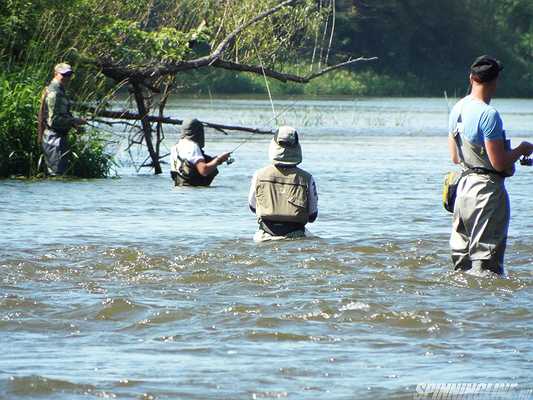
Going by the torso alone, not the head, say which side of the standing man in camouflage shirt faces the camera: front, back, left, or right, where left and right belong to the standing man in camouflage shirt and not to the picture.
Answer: right

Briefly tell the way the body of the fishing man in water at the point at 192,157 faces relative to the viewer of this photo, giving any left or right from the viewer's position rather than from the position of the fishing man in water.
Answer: facing away from the viewer and to the right of the viewer

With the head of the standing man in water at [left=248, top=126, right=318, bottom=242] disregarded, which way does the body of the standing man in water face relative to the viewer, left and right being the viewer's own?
facing away from the viewer

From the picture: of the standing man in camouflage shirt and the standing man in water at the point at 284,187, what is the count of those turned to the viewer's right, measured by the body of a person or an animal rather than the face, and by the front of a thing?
1

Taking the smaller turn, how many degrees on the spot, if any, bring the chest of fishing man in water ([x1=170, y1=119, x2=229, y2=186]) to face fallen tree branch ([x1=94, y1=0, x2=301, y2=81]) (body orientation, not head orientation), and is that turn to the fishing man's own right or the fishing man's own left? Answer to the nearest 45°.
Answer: approximately 45° to the fishing man's own left

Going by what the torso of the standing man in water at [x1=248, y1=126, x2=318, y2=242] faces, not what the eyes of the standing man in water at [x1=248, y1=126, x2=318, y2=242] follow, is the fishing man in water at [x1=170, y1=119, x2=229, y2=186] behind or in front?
in front

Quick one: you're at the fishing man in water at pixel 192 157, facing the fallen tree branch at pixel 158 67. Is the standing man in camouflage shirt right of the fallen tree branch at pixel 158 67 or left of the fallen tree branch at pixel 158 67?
left

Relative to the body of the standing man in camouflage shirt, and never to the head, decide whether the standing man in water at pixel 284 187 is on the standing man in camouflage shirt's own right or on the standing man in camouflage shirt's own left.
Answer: on the standing man in camouflage shirt's own right

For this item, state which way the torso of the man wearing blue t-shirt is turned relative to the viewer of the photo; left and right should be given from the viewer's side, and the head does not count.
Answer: facing away from the viewer and to the right of the viewer
